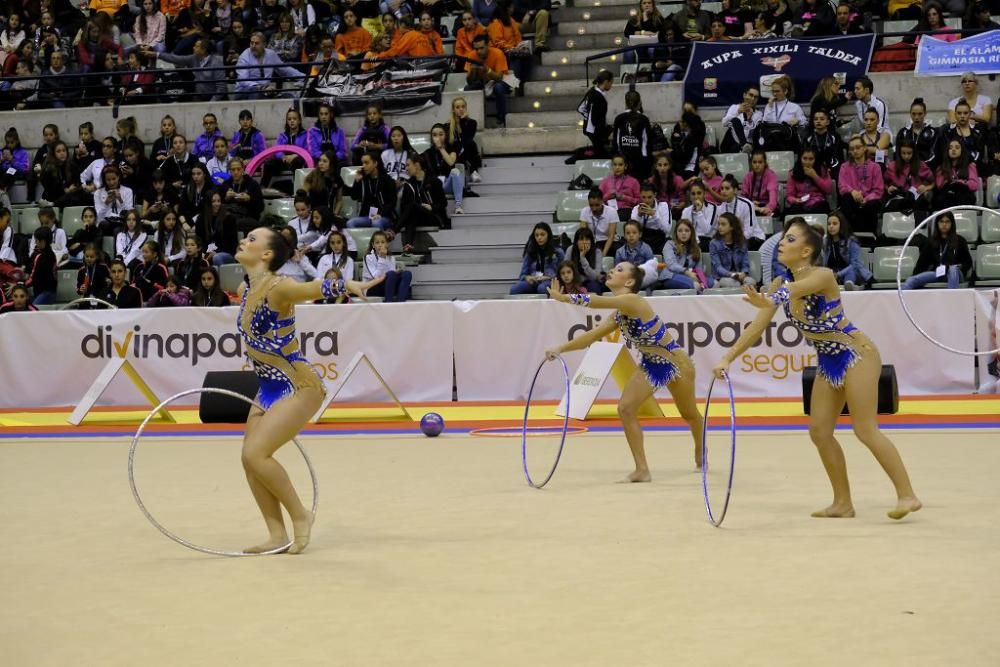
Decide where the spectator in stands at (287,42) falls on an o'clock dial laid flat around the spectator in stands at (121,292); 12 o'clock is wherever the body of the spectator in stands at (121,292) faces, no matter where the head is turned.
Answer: the spectator in stands at (287,42) is roughly at 7 o'clock from the spectator in stands at (121,292).

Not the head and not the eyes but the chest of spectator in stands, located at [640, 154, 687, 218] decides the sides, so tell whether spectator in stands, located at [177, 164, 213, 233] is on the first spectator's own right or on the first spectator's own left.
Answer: on the first spectator's own right

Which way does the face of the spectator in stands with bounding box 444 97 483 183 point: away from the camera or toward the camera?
toward the camera

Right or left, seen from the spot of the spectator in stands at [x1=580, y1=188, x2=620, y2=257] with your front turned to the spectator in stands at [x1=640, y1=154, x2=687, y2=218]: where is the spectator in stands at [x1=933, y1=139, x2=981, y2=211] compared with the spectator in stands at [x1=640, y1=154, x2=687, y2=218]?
right

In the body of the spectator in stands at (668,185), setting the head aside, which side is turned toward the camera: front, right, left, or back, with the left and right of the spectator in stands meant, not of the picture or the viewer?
front

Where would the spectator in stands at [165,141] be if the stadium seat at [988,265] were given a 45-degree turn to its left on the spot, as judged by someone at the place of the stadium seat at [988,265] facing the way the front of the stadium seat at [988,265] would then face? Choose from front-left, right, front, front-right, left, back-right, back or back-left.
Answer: back-right

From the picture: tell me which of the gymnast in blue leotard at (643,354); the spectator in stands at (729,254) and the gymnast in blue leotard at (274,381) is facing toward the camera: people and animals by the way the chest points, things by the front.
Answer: the spectator in stands

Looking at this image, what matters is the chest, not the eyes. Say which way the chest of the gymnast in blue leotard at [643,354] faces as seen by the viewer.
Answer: to the viewer's left

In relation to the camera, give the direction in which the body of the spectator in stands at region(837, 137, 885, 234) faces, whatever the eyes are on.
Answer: toward the camera

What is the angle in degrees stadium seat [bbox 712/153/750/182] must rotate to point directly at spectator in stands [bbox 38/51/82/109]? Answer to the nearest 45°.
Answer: approximately 90° to its right

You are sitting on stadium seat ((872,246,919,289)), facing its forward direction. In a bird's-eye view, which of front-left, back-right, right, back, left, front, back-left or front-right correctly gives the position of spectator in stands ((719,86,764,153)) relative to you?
back-right

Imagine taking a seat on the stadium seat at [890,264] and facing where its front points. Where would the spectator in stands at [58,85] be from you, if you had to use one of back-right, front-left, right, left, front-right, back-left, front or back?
right

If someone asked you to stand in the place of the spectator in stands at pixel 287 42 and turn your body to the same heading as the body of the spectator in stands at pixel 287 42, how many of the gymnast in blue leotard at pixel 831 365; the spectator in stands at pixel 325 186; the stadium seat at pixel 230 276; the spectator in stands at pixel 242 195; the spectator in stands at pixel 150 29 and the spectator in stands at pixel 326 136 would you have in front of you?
5

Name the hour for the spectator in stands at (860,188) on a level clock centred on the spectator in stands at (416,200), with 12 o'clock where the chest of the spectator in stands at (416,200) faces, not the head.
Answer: the spectator in stands at (860,188) is roughly at 8 o'clock from the spectator in stands at (416,200).

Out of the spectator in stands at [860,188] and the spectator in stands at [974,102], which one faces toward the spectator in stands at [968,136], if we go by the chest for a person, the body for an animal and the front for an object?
the spectator in stands at [974,102]

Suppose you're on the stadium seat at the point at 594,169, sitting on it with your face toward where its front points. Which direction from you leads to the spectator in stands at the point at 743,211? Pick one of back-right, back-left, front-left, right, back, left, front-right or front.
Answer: front-left

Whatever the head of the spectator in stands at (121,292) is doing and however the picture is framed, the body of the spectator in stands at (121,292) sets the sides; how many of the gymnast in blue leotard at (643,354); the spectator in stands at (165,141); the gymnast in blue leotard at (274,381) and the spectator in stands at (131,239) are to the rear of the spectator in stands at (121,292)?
2
